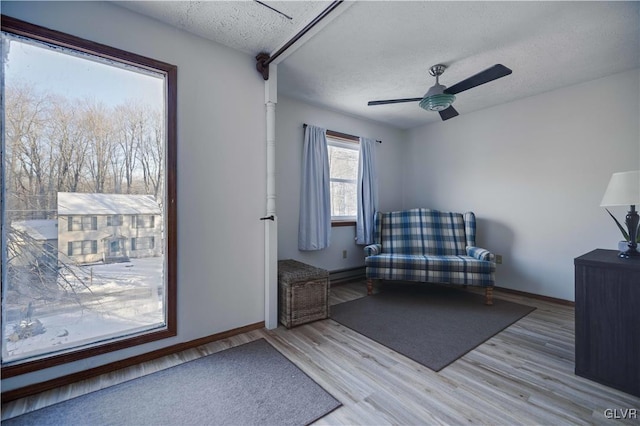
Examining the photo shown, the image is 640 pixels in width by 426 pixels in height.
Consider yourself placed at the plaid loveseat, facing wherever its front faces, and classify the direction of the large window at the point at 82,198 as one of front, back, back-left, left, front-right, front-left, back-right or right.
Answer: front-right

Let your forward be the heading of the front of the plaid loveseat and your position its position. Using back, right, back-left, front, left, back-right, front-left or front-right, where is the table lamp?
front-left

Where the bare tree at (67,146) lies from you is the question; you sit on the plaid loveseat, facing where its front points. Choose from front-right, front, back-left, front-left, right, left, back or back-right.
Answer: back-right

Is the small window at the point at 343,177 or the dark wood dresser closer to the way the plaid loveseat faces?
the dark wood dresser

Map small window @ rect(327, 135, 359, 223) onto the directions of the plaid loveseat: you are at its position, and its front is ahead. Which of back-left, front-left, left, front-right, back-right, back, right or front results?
right

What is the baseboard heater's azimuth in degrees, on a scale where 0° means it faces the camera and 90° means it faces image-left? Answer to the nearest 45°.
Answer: approximately 315°

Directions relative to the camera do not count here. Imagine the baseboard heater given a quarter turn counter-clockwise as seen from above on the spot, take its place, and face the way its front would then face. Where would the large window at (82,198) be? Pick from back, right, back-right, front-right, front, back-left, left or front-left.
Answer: back

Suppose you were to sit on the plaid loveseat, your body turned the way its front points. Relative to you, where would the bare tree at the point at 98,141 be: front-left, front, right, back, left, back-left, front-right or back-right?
back-right

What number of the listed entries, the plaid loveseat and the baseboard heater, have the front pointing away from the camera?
0

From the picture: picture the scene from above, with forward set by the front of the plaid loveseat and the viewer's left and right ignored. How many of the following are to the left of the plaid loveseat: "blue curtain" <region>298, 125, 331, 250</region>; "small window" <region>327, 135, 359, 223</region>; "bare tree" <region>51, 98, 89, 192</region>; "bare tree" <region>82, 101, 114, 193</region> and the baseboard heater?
0

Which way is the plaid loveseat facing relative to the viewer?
toward the camera

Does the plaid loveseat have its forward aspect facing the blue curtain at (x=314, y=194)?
no

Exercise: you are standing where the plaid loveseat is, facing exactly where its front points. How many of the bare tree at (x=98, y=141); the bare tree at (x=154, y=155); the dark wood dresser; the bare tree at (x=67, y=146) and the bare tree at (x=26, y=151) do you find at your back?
0
